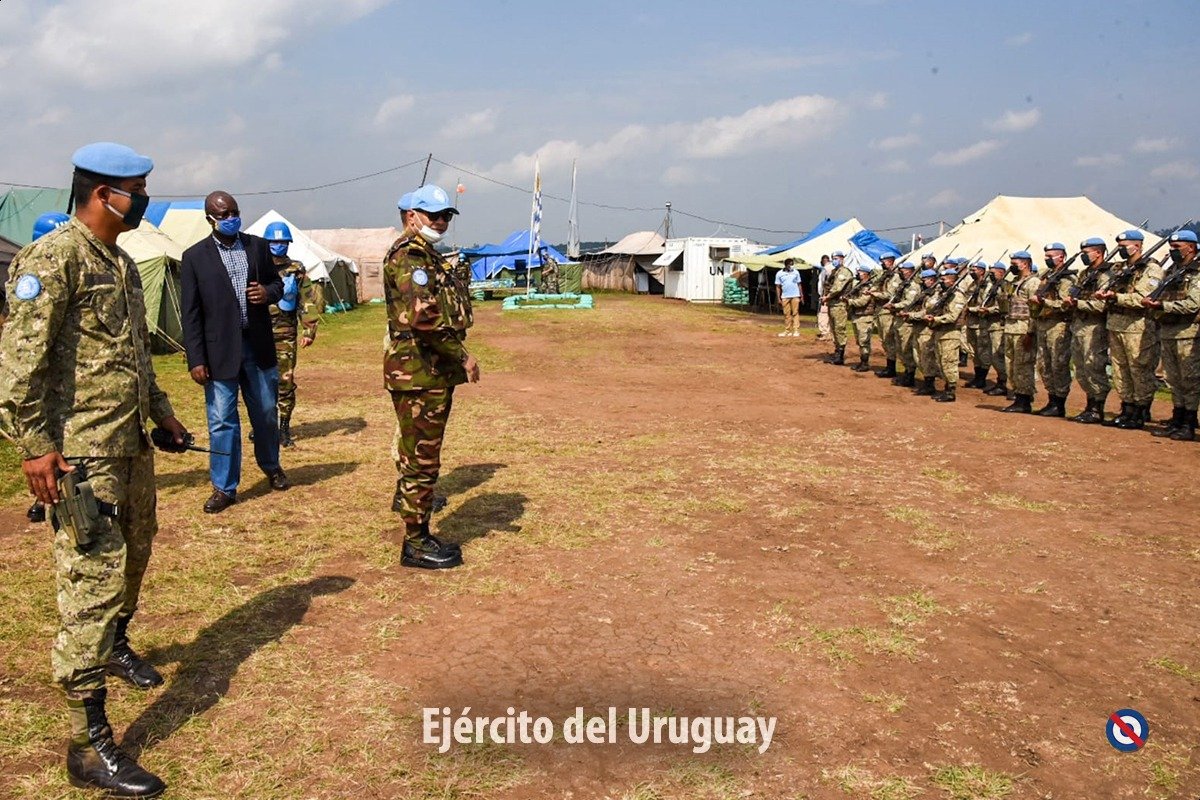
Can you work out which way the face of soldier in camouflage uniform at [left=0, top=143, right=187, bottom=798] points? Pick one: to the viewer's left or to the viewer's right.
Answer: to the viewer's right

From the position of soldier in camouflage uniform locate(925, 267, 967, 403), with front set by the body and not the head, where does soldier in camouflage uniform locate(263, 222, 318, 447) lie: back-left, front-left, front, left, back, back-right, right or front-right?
front-left

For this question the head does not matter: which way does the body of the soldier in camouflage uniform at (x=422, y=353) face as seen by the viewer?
to the viewer's right

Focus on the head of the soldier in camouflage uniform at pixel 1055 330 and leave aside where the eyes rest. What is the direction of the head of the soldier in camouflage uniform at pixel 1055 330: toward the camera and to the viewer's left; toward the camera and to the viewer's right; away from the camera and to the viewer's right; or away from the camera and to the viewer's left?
toward the camera and to the viewer's left

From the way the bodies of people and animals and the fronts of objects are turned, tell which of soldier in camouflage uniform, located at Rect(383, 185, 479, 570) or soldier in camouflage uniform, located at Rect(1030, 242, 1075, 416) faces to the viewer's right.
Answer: soldier in camouflage uniform, located at Rect(383, 185, 479, 570)

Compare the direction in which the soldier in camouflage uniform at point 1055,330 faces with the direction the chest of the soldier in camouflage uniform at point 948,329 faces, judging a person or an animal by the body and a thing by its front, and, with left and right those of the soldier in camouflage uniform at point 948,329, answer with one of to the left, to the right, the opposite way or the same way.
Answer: the same way

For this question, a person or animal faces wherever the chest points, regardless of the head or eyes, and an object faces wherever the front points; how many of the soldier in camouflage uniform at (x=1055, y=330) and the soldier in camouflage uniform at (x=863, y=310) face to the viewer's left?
2

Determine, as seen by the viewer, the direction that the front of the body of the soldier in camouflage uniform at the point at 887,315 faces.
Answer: to the viewer's left

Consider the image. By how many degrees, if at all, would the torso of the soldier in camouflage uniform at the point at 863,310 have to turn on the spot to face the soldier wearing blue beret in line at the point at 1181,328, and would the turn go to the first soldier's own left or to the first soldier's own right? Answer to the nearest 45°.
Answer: approximately 135° to the first soldier's own left

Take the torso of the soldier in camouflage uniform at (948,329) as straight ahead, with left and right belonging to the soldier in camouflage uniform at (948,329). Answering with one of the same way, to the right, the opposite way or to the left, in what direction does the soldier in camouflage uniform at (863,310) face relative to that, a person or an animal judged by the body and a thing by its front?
the same way

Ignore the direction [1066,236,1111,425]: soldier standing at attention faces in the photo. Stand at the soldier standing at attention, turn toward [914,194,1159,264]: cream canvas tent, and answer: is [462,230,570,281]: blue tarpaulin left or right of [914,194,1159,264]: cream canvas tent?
left

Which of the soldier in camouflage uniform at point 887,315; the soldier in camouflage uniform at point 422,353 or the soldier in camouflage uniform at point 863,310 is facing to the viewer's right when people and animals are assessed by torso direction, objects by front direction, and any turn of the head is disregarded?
the soldier in camouflage uniform at point 422,353

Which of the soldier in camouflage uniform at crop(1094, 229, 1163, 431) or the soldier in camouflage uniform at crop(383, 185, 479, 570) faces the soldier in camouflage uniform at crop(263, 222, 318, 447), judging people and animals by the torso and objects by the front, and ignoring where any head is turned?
the soldier in camouflage uniform at crop(1094, 229, 1163, 431)

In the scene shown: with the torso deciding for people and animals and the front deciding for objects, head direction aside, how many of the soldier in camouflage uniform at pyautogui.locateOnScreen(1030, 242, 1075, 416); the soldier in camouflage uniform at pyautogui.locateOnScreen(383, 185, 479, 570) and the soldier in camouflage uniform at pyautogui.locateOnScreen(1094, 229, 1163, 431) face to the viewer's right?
1

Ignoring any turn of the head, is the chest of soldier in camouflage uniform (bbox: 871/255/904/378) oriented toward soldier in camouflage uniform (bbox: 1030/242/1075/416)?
no

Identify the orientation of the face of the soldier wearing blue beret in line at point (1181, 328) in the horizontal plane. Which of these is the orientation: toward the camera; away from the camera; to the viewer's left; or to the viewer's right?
to the viewer's left

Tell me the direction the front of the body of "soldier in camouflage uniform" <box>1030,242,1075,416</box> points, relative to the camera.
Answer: to the viewer's left

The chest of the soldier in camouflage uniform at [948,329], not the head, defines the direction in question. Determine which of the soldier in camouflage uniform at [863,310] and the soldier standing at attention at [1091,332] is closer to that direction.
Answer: the soldier in camouflage uniform

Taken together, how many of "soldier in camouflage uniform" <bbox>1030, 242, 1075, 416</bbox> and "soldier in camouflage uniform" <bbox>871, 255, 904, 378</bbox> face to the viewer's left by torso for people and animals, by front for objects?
2

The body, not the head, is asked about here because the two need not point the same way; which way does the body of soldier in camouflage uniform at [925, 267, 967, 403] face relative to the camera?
to the viewer's left

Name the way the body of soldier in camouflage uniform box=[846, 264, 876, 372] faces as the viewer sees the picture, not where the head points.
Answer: to the viewer's left

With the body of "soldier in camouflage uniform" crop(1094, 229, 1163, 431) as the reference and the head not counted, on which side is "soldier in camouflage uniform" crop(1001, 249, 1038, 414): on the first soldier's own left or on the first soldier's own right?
on the first soldier's own right
